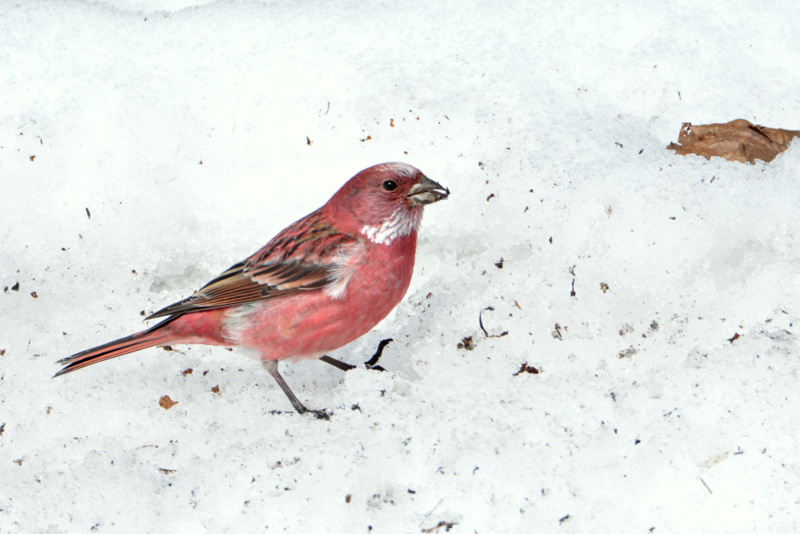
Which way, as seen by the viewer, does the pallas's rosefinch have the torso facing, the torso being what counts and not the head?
to the viewer's right

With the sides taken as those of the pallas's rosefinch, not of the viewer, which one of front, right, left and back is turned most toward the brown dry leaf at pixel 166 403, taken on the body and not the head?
back
